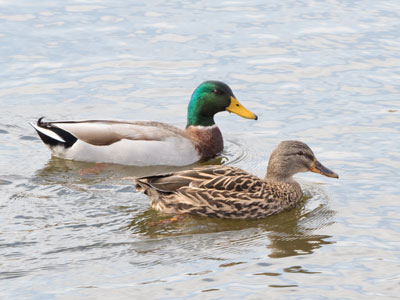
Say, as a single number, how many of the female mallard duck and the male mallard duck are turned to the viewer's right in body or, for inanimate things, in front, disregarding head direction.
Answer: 2

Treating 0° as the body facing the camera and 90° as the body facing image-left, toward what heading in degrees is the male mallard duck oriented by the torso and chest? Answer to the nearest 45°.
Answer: approximately 270°

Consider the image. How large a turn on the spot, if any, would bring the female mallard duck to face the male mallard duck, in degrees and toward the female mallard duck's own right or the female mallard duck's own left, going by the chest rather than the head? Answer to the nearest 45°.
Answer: approximately 135° to the female mallard duck's own left

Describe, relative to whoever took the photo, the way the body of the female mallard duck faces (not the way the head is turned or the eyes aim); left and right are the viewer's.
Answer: facing to the right of the viewer
